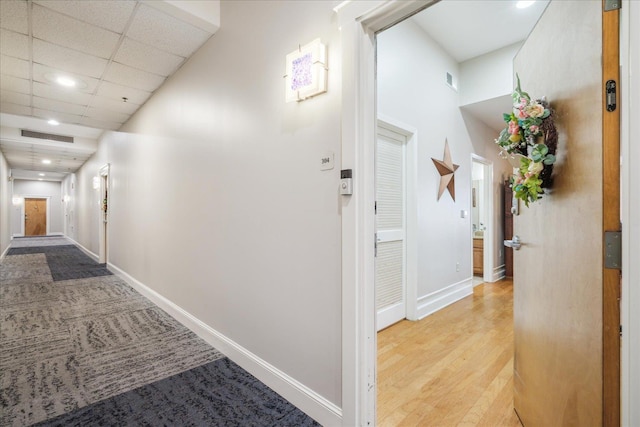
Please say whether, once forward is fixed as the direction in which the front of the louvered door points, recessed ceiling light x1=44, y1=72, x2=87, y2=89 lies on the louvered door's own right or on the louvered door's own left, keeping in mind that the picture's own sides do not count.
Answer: on the louvered door's own right

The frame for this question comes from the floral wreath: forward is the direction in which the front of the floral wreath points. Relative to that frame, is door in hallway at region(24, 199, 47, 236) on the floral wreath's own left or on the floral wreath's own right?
on the floral wreath's own right

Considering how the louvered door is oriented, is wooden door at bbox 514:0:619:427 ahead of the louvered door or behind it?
ahead

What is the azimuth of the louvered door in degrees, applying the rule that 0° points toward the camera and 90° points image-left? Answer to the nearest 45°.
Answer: approximately 315°

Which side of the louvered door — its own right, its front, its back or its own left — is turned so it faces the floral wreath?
front

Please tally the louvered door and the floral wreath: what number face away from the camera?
0

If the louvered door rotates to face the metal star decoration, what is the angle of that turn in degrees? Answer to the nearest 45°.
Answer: approximately 90° to its left

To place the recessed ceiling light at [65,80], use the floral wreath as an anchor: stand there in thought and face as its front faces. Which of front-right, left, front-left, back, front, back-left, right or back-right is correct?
front-right

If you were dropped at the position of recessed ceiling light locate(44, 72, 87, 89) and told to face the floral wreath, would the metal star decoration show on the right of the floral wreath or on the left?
left

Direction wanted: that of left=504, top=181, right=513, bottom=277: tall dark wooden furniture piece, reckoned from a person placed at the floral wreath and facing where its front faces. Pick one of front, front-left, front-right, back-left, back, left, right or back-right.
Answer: back-right

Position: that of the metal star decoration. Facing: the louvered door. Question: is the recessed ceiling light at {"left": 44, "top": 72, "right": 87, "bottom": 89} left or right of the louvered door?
right

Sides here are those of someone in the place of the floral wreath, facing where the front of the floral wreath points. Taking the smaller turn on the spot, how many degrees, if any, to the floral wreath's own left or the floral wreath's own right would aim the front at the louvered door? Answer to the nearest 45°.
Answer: approximately 90° to the floral wreath's own right
